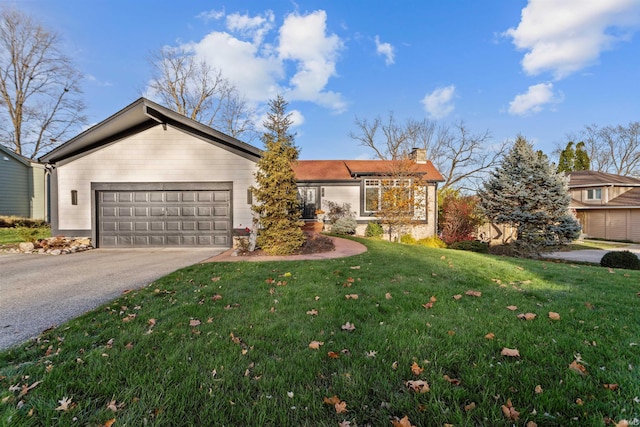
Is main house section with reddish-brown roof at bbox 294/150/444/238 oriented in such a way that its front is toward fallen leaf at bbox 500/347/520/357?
yes

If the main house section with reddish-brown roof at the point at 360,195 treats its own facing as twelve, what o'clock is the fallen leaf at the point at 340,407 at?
The fallen leaf is roughly at 12 o'clock from the main house section with reddish-brown roof.

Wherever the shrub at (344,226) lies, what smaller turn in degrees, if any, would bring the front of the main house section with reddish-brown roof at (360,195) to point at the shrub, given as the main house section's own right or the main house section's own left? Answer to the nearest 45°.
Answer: approximately 45° to the main house section's own right

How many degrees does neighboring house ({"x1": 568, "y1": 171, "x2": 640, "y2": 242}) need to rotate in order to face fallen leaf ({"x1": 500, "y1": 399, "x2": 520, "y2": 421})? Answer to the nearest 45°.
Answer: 0° — it already faces it

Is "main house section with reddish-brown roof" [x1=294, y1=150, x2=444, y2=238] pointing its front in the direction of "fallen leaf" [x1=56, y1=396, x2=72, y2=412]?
yes

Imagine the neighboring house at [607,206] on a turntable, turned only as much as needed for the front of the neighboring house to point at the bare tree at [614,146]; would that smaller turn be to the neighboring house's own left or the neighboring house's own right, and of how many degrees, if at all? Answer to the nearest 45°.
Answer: approximately 180°

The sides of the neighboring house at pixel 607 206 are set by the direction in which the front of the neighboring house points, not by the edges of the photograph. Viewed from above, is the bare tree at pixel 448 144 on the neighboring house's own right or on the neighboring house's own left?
on the neighboring house's own right

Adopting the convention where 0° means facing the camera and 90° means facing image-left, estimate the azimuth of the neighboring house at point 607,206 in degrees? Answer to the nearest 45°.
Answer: approximately 0°

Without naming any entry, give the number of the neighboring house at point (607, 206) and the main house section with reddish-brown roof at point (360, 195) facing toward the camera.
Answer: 2

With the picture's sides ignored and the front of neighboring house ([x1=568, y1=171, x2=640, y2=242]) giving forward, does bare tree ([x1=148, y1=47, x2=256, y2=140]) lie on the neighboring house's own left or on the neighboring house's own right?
on the neighboring house's own right

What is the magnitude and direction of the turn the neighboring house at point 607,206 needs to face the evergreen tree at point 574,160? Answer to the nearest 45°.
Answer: approximately 180°

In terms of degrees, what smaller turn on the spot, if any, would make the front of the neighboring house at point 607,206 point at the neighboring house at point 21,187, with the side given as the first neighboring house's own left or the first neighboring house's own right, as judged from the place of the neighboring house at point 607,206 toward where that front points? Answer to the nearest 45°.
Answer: approximately 45° to the first neighboring house's own right
